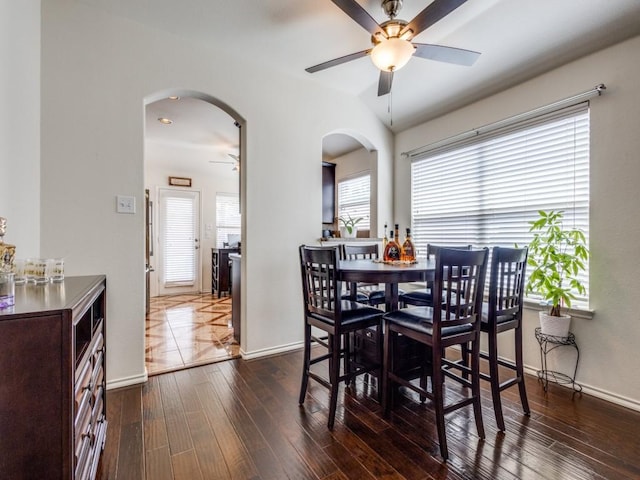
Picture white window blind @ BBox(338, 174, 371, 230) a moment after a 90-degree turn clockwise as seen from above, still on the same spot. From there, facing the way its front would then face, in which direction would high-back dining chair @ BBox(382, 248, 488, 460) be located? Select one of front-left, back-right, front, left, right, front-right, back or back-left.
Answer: back-left

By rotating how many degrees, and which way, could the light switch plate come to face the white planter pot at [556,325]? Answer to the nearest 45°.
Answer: approximately 45° to its left

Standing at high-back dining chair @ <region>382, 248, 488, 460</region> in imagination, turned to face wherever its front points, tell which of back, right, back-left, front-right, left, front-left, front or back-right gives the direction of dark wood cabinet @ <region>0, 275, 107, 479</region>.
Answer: left

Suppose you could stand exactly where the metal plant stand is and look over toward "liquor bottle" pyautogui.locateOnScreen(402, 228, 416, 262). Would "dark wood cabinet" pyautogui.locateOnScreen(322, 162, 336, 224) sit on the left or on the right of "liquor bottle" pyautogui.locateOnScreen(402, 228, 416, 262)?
right

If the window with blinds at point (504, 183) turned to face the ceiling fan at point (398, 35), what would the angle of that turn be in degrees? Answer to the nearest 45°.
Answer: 0° — it already faces it

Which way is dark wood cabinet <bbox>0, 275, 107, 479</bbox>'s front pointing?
to the viewer's right

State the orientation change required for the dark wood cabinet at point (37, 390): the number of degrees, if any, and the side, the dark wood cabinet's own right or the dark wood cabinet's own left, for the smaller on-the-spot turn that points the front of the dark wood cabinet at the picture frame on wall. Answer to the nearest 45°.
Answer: approximately 90° to the dark wood cabinet's own left

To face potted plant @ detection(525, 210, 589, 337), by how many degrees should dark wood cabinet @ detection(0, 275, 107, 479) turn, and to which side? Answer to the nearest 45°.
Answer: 0° — it already faces it
